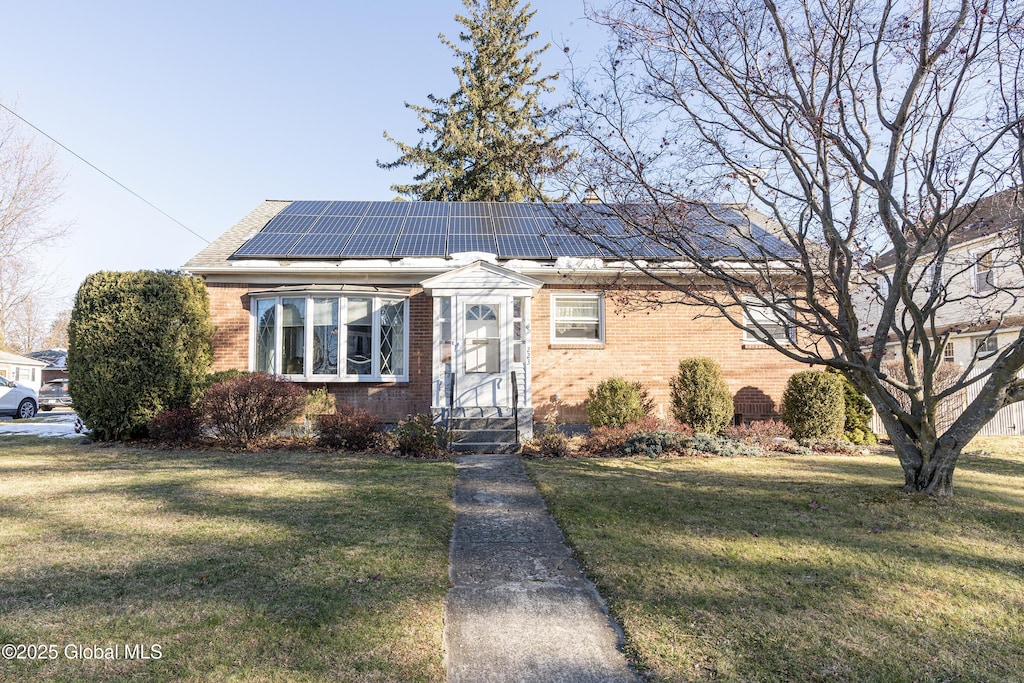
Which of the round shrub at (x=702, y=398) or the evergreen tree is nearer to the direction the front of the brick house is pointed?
the round shrub

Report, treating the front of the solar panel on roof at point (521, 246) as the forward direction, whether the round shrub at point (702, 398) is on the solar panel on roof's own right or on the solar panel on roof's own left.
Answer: on the solar panel on roof's own left

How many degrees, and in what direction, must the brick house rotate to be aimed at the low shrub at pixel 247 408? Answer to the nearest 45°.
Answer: approximately 45° to its right

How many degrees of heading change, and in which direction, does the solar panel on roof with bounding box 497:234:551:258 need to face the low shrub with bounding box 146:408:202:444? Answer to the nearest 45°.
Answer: approximately 45° to its right

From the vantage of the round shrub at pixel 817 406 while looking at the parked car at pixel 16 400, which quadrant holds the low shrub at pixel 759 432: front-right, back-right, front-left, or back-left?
front-left

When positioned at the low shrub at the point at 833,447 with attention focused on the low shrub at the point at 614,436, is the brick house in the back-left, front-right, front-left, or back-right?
front-right

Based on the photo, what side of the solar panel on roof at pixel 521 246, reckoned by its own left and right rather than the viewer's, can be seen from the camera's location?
front

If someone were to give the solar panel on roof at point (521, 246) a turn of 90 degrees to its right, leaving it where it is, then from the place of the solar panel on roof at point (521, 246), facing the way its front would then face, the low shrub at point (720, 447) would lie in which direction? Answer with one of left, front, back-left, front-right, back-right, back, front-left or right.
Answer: back-left

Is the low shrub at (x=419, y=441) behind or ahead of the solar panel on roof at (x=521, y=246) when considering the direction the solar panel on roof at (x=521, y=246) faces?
ahead
